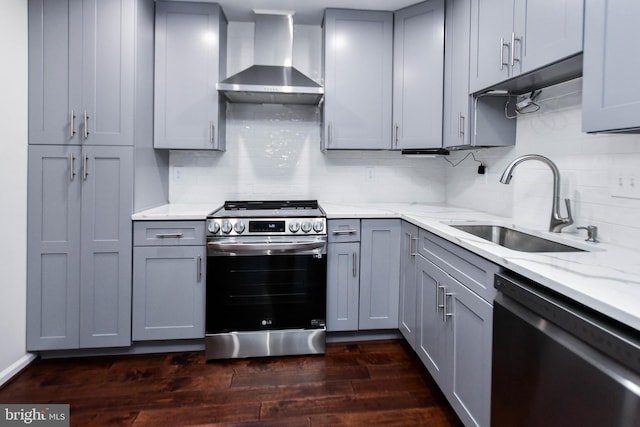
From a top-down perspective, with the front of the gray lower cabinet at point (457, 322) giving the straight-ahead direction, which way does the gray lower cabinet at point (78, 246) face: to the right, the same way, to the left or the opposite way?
to the left

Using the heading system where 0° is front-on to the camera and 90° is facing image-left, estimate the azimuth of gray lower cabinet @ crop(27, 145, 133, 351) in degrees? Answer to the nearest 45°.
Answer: approximately 0°

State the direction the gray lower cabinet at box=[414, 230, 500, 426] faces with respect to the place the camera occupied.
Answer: facing the viewer and to the left of the viewer

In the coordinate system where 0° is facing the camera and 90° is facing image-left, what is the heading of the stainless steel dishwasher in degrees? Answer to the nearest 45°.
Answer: approximately 45°
